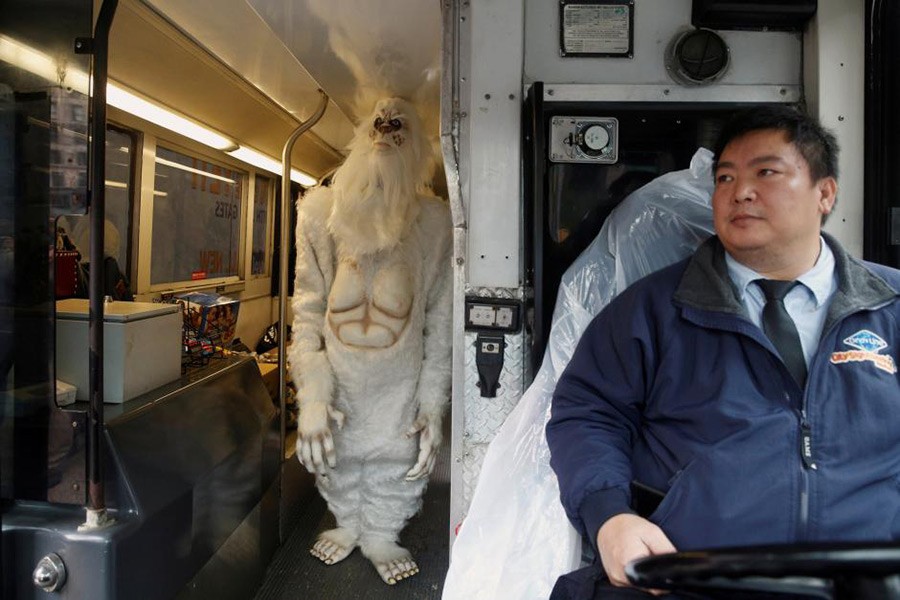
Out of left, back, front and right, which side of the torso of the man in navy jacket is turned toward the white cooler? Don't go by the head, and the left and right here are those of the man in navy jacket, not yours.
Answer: right

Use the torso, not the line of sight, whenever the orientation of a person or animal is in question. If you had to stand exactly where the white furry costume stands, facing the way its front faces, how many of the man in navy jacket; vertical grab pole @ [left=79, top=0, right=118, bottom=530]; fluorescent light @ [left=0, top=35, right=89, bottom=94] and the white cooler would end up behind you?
0

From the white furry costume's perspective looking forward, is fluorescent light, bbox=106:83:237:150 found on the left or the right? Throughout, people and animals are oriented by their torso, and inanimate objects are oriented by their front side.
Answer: on its right

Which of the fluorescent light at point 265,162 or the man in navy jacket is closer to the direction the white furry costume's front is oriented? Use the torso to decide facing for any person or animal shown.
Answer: the man in navy jacket

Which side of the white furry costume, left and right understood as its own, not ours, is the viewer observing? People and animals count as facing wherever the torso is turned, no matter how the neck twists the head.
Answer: front

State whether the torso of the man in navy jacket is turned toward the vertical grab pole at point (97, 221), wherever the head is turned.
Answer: no

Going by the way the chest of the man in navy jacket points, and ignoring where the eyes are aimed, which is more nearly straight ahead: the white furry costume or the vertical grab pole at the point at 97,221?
the vertical grab pole

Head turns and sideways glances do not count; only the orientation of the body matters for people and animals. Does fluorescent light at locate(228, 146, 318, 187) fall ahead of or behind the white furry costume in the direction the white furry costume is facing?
behind

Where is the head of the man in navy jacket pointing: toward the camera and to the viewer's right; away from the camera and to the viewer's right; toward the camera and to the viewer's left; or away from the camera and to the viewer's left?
toward the camera and to the viewer's left

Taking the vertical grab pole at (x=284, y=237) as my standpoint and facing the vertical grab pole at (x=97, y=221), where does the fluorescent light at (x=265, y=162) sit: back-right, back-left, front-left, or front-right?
back-right

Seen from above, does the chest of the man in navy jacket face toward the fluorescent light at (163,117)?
no

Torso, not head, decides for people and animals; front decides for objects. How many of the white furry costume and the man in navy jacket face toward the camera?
2

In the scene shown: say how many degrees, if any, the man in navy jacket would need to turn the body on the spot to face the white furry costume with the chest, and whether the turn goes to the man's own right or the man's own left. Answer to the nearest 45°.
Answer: approximately 135° to the man's own right

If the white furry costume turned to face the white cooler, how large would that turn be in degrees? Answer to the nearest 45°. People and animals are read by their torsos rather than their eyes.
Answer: approximately 45° to its right

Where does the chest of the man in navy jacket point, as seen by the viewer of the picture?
toward the camera
